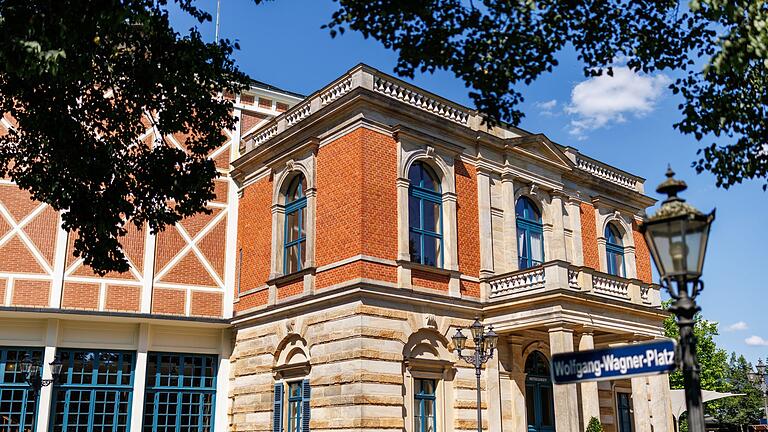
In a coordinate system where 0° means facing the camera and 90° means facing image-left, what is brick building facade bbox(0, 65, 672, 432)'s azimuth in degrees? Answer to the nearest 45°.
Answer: approximately 315°

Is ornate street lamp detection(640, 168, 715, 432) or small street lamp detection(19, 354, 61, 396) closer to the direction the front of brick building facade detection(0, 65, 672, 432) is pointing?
the ornate street lamp

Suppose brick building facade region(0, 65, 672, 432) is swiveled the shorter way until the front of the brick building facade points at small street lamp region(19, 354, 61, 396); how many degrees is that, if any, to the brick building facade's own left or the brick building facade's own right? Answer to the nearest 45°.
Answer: approximately 135° to the brick building facade's own right
